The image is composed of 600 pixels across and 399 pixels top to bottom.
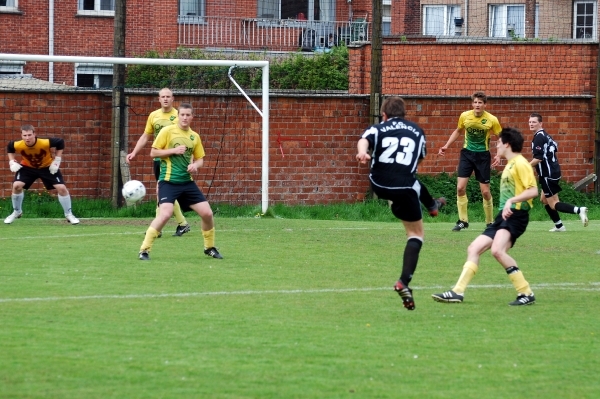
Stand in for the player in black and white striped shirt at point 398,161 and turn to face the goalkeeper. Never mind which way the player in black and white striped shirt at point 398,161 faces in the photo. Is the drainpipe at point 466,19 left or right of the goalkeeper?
right

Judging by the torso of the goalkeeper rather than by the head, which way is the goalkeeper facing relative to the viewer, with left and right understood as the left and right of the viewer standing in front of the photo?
facing the viewer

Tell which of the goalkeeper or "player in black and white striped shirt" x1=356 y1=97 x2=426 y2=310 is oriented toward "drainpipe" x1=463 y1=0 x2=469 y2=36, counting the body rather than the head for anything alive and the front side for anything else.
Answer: the player in black and white striped shirt

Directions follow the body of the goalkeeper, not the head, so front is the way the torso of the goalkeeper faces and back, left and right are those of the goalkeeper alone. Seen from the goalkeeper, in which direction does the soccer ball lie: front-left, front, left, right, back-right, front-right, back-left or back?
front-left

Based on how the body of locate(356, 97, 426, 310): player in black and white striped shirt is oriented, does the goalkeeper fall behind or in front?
in front

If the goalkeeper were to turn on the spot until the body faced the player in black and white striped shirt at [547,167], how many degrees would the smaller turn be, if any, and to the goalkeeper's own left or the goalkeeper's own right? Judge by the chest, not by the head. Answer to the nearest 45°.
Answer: approximately 90° to the goalkeeper's own left

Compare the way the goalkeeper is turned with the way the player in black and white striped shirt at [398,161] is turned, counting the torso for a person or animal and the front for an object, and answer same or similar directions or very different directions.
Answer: very different directions

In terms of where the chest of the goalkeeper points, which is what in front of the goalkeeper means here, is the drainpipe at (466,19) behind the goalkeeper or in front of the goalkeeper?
behind

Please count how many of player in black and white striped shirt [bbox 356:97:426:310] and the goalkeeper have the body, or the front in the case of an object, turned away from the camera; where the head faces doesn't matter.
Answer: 1

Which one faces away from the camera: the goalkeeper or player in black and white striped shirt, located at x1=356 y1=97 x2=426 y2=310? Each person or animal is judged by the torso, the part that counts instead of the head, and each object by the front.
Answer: the player in black and white striped shirt

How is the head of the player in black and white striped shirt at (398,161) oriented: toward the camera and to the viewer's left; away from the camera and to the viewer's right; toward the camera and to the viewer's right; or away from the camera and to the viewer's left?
away from the camera and to the viewer's left

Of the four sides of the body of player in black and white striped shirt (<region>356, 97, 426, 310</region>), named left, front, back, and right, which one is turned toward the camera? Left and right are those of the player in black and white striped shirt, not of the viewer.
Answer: back

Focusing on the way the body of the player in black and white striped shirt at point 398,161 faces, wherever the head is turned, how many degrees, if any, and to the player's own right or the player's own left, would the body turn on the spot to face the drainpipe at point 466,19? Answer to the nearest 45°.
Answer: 0° — they already face it
